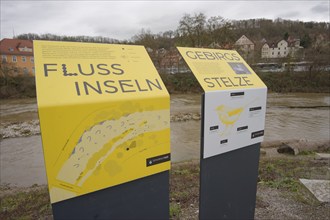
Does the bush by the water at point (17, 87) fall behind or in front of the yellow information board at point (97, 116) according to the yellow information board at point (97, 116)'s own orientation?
behind

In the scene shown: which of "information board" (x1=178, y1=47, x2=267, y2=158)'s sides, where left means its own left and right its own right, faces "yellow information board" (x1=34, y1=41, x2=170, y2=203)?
right

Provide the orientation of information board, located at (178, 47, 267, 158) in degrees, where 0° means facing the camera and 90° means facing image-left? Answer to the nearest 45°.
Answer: approximately 315°

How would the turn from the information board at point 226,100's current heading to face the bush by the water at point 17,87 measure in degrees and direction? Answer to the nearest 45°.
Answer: approximately 180°

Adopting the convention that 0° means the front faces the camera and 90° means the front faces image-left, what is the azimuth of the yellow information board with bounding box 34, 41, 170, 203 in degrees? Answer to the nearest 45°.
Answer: approximately 315°

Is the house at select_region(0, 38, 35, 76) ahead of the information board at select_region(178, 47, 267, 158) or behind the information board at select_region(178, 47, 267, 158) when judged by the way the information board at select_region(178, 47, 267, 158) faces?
behind

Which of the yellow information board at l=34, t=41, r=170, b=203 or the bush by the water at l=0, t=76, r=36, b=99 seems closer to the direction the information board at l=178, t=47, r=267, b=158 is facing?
the yellow information board

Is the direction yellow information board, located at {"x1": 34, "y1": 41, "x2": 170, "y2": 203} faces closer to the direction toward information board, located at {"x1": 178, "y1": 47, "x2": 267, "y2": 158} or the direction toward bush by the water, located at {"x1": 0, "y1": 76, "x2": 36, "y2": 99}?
the information board
